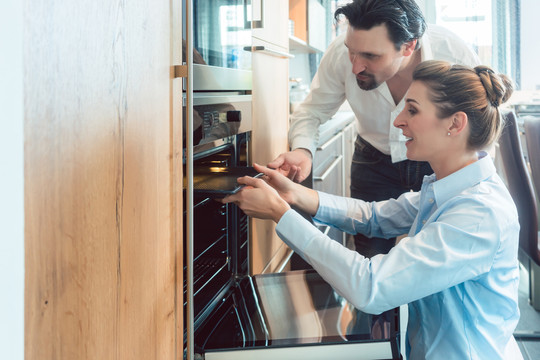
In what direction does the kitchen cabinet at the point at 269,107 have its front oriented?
to the viewer's right

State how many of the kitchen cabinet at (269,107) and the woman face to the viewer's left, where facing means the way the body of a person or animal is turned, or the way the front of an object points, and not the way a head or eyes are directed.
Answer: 1

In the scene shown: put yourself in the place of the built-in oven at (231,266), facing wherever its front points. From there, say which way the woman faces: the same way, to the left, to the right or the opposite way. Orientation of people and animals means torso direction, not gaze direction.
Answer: the opposite way

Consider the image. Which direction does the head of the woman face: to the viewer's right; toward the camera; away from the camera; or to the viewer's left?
to the viewer's left

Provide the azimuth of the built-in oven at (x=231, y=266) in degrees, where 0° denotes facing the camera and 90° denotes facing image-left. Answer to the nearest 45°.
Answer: approximately 270°

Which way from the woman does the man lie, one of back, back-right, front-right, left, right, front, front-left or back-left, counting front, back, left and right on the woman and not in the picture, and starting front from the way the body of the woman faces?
right

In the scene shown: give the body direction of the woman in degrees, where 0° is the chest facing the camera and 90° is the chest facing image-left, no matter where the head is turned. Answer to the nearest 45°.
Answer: approximately 90°

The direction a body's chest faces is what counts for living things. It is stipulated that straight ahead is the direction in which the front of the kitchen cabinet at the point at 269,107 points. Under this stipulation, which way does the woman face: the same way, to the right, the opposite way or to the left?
the opposite way
